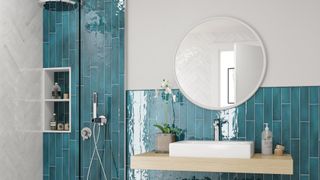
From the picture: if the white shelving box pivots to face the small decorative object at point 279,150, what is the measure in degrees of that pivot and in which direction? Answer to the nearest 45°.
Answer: approximately 45° to its left

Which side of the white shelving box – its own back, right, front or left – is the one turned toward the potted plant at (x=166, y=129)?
left

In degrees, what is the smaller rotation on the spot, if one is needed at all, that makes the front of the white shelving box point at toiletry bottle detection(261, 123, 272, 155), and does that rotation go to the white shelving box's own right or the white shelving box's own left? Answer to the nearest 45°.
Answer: approximately 45° to the white shelving box's own left

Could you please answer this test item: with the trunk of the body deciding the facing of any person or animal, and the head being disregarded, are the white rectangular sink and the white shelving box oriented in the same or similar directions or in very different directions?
same or similar directions

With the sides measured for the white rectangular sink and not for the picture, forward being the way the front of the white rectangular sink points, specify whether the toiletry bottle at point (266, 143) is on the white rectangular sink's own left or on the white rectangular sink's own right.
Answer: on the white rectangular sink's own left

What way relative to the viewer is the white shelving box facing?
toward the camera

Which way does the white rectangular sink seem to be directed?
toward the camera

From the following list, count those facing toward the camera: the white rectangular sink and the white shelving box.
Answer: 2

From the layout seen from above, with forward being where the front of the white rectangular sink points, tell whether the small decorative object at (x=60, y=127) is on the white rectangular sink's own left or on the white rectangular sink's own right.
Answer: on the white rectangular sink's own right

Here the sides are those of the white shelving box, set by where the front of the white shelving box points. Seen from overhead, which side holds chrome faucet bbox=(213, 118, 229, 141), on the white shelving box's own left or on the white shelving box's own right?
on the white shelving box's own left

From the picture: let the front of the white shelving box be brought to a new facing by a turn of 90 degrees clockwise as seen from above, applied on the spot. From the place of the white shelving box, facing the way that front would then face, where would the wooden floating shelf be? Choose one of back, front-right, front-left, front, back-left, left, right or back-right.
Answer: back-left

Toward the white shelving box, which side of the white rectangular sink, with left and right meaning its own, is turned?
right

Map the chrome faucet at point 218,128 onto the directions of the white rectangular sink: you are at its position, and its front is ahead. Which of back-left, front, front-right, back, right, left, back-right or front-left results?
back
